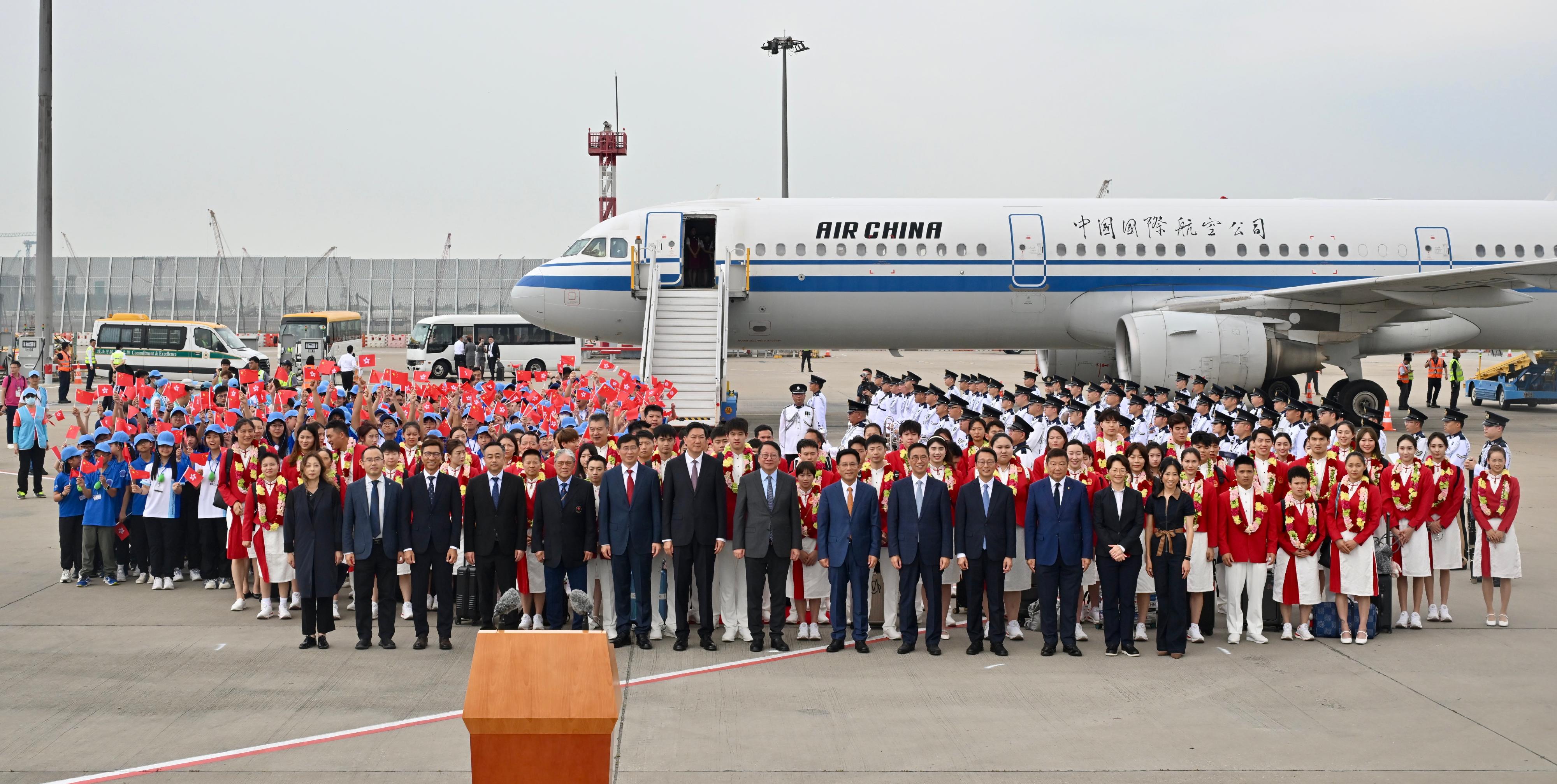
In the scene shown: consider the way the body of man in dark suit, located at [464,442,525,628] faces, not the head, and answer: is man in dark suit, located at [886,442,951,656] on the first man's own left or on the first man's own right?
on the first man's own left

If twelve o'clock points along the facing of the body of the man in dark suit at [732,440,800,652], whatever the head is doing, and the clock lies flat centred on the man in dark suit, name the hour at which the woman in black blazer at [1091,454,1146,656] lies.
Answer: The woman in black blazer is roughly at 9 o'clock from the man in dark suit.

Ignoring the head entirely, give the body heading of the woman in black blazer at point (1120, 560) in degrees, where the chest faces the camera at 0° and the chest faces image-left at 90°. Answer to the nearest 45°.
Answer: approximately 0°

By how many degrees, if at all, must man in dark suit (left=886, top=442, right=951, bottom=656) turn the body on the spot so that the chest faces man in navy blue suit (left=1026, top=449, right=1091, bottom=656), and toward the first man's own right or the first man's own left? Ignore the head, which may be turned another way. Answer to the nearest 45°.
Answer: approximately 90° to the first man's own left

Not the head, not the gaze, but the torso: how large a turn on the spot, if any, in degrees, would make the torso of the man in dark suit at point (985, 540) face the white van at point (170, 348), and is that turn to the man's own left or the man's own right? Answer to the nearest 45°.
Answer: approximately 135° to the man's own right

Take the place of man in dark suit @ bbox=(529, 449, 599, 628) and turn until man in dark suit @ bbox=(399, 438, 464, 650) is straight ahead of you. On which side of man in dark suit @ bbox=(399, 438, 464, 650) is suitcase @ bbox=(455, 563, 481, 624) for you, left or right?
right

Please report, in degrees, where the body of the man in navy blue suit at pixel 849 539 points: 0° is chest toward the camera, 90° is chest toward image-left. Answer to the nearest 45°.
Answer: approximately 0°

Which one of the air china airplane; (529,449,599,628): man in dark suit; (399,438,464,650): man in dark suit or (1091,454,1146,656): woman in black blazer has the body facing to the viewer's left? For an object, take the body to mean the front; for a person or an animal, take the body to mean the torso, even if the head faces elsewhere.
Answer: the air china airplane
